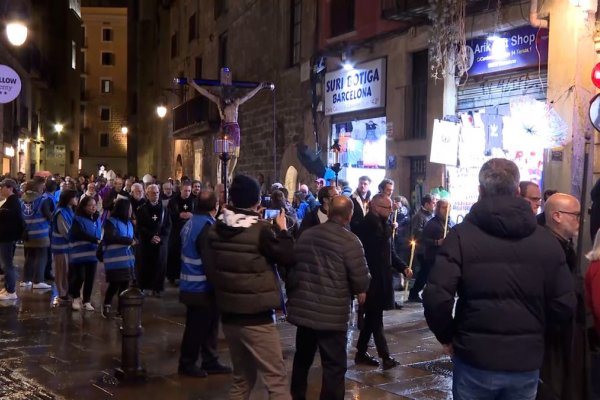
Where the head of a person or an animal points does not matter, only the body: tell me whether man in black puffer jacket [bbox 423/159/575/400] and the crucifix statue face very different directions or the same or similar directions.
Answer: very different directions

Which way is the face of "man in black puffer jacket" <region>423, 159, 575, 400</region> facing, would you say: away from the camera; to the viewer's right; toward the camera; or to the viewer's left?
away from the camera

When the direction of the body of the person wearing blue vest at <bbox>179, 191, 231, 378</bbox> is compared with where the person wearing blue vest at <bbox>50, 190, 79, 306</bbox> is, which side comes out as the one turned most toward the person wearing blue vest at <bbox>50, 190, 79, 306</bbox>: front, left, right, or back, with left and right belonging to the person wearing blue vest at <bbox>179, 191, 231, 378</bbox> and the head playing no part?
left

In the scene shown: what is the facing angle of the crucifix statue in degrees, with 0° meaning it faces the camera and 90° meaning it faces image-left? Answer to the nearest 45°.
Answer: approximately 0°

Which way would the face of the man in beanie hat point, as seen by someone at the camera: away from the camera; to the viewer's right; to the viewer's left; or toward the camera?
away from the camera

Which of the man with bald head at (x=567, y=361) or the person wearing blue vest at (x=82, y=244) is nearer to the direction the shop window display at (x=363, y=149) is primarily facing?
the person wearing blue vest

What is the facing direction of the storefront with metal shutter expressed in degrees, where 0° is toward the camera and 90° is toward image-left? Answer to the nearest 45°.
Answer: approximately 45°
